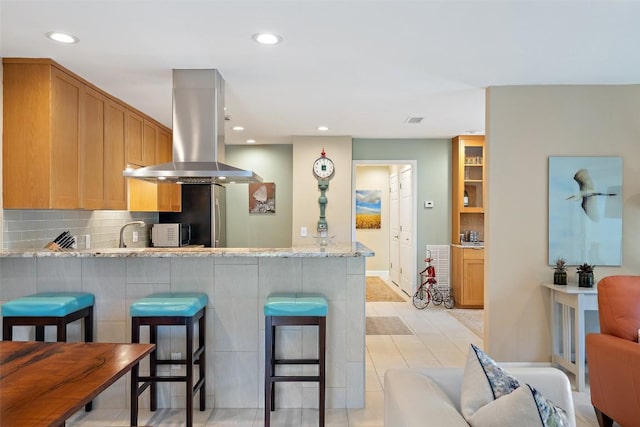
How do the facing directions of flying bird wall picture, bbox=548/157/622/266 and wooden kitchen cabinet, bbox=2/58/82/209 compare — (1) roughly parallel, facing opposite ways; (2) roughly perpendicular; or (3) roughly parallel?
roughly perpendicular

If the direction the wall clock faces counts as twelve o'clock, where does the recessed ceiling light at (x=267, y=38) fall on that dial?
The recessed ceiling light is roughly at 12 o'clock from the wall clock.

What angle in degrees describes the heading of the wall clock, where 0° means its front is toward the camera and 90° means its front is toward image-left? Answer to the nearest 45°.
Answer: approximately 0°

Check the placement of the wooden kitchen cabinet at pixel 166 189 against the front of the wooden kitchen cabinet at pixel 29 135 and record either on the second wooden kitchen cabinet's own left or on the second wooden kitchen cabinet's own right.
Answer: on the second wooden kitchen cabinet's own left

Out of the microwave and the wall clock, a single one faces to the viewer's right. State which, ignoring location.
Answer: the microwave

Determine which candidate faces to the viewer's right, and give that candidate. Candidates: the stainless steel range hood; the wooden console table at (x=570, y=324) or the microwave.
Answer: the microwave

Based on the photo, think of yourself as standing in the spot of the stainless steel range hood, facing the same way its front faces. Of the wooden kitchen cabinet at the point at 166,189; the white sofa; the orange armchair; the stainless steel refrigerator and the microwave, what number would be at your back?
3

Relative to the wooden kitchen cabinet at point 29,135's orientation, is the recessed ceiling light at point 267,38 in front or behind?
in front

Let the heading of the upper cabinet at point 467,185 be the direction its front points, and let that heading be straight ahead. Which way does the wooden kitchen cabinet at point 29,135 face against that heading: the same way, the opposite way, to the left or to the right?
to the left

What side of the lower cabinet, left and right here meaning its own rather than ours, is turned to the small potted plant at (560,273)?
front
